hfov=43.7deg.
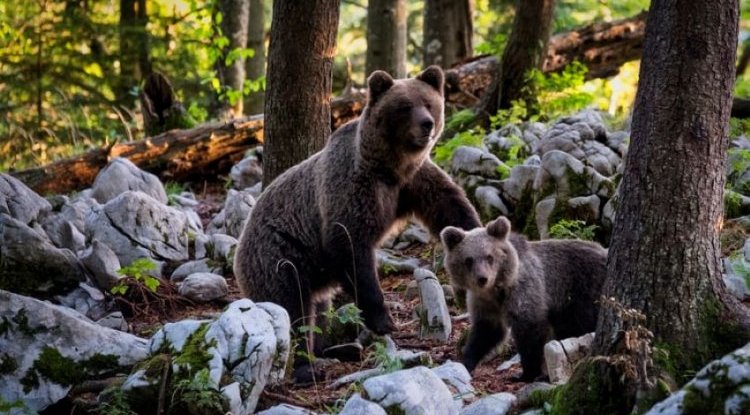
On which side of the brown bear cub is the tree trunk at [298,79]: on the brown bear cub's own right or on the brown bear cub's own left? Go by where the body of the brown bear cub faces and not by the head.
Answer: on the brown bear cub's own right

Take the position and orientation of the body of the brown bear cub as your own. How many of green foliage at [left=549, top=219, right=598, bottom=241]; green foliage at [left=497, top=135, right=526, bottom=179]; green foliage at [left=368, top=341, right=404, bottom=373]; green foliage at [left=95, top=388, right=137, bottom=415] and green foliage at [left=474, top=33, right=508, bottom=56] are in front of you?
2

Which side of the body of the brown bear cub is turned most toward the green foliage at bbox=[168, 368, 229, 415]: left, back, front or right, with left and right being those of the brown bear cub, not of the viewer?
front

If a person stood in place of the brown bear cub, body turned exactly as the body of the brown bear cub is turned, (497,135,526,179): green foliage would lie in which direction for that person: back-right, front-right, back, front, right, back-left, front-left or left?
back-right

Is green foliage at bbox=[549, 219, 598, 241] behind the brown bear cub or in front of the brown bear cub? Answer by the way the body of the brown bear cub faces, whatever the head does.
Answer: behind

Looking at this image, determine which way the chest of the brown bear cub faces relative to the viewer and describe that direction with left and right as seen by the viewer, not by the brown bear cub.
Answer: facing the viewer and to the left of the viewer

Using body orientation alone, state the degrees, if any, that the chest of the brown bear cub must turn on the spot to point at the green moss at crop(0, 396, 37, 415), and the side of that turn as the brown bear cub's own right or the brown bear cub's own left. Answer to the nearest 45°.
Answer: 0° — it already faces it

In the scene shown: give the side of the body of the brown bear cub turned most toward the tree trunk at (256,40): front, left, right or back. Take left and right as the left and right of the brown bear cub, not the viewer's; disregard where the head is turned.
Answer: right

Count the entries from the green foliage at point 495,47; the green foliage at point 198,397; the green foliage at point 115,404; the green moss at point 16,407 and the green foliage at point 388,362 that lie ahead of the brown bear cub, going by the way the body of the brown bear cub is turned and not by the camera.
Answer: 4

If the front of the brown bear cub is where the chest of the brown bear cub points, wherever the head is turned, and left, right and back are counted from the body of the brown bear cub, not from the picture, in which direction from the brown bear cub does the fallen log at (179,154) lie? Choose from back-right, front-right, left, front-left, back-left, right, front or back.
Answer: right

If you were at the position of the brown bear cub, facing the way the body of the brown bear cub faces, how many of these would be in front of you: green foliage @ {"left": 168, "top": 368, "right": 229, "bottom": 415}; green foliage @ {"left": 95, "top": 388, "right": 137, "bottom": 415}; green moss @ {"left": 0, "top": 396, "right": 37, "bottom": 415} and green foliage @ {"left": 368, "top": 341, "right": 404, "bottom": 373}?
4

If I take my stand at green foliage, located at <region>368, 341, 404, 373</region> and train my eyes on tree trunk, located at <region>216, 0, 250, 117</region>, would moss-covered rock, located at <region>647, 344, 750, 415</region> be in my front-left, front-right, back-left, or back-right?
back-right

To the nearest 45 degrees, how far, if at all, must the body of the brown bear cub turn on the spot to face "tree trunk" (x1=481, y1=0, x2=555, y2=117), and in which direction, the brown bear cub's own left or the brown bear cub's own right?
approximately 135° to the brown bear cub's own right

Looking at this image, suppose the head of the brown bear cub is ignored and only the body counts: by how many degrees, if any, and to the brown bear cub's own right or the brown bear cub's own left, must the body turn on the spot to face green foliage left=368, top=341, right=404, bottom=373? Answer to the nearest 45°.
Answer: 0° — it already faces it

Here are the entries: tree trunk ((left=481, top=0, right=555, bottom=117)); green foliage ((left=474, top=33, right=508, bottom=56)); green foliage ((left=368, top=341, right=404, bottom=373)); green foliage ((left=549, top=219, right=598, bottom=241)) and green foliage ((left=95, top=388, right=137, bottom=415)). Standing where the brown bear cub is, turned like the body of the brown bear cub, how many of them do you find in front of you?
2

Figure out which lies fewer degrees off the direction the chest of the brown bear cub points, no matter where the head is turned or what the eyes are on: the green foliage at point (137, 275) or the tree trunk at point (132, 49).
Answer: the green foliage

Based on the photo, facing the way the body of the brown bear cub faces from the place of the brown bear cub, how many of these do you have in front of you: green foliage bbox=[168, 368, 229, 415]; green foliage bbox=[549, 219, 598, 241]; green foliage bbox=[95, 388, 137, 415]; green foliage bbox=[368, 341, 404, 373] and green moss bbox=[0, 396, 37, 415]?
4
